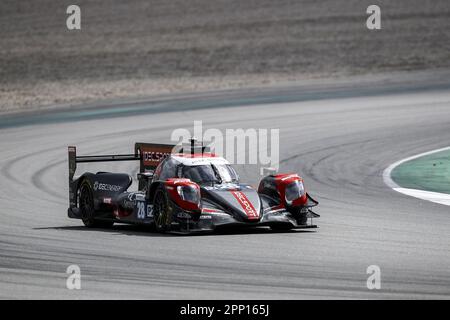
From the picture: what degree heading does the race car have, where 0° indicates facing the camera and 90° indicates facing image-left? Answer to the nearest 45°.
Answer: approximately 315°
